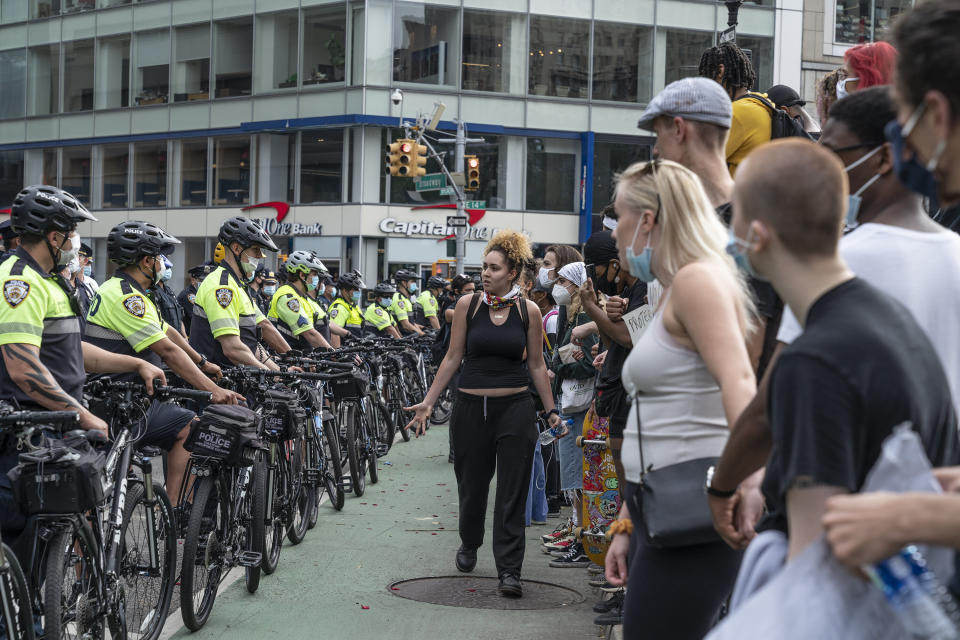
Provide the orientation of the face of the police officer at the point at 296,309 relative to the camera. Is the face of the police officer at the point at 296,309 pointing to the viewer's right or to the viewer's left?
to the viewer's right

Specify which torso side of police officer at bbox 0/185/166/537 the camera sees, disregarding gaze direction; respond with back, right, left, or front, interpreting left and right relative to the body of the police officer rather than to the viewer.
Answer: right

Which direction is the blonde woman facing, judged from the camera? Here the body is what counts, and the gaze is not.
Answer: to the viewer's left

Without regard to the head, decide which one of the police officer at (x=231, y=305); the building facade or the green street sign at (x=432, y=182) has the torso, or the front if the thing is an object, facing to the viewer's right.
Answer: the police officer

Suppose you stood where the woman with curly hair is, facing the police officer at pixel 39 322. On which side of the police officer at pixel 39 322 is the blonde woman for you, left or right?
left

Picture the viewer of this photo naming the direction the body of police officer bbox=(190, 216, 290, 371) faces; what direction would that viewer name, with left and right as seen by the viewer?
facing to the right of the viewer

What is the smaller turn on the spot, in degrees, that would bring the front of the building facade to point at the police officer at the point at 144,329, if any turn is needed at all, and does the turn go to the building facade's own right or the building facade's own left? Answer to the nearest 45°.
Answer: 0° — it already faces them

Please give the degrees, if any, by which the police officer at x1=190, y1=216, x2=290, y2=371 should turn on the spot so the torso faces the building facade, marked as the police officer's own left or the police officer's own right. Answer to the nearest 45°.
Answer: approximately 90° to the police officer's own left

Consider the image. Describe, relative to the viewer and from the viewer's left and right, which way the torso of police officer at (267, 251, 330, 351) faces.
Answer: facing to the right of the viewer

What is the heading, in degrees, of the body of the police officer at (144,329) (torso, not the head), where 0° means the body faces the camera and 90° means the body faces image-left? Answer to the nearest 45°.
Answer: approximately 270°

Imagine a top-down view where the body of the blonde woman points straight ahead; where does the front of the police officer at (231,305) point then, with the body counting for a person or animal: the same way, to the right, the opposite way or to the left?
the opposite way

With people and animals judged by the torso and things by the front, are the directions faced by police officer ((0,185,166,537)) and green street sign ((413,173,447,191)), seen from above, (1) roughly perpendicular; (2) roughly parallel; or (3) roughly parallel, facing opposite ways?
roughly perpendicular

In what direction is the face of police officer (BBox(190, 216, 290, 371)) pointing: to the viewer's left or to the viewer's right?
to the viewer's right

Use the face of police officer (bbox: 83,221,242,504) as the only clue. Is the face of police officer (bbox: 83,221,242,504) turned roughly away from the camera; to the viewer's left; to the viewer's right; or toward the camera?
to the viewer's right

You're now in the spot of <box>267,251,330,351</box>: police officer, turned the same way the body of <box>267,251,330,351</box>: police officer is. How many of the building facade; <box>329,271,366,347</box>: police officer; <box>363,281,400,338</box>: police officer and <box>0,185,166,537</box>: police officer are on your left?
3
